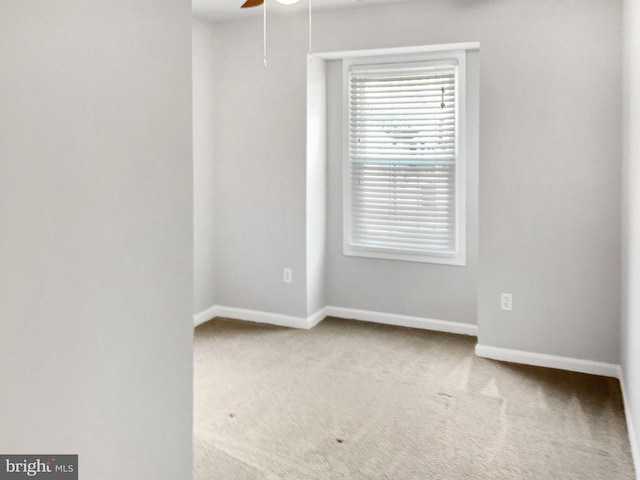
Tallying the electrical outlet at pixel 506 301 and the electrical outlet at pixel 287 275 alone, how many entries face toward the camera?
2

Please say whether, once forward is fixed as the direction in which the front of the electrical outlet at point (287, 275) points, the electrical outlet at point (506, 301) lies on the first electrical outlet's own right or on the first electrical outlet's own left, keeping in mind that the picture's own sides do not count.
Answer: on the first electrical outlet's own left

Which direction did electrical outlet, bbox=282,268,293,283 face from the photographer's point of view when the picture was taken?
facing the viewer

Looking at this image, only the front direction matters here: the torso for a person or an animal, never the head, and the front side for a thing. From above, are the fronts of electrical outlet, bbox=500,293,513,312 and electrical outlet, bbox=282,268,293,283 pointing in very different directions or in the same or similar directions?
same or similar directions
